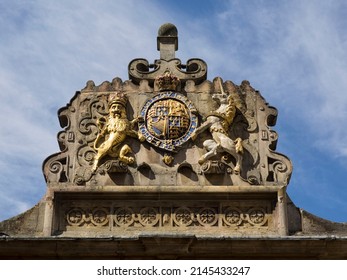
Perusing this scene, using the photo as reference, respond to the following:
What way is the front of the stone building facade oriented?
toward the camera
